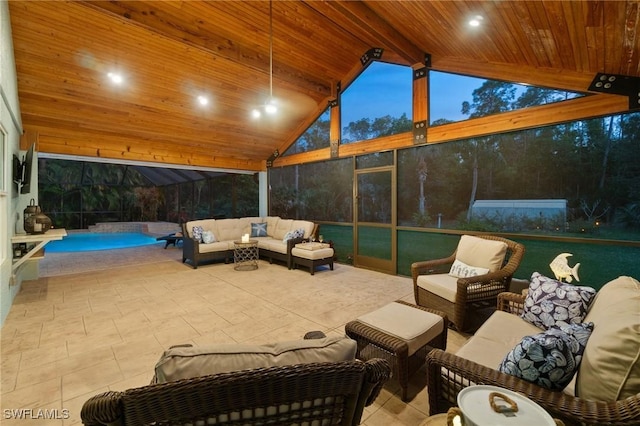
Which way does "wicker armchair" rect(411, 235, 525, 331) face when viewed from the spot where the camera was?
facing the viewer and to the left of the viewer

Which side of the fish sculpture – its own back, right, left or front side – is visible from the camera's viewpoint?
left

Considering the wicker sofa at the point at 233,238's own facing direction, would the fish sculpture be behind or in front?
in front

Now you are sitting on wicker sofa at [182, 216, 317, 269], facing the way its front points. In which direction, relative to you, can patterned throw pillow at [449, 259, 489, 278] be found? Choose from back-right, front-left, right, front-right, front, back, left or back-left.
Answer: front-left

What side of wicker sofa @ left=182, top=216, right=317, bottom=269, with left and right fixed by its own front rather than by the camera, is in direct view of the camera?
front

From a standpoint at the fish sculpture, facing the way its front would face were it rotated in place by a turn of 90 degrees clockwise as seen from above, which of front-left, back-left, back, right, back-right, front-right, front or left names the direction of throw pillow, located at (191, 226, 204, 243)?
left

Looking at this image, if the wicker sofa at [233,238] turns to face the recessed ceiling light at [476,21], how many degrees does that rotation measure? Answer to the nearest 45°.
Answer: approximately 45° to its left

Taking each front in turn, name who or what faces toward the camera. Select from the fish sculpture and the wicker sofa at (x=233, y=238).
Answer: the wicker sofa

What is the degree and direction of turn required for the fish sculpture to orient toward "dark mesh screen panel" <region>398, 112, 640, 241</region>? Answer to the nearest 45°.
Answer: approximately 90° to its right

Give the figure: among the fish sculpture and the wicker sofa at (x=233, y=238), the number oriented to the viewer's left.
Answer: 1

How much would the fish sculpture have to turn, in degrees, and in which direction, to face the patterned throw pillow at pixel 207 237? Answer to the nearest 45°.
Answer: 0° — it already faces it

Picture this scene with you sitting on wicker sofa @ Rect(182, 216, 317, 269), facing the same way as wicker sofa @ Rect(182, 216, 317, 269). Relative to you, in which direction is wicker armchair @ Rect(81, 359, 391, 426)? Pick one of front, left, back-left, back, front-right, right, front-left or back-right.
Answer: front

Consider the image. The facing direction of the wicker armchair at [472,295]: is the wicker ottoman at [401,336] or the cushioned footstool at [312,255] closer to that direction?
the wicker ottoman

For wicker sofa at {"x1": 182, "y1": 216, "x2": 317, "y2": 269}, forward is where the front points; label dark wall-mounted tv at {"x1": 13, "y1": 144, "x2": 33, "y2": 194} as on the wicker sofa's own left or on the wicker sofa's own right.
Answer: on the wicker sofa's own right

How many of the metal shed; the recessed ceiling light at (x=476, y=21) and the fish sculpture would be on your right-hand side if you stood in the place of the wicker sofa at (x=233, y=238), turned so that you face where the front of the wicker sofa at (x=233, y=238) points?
0
